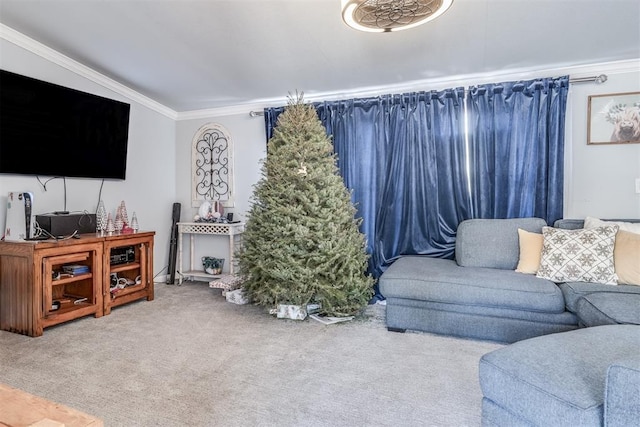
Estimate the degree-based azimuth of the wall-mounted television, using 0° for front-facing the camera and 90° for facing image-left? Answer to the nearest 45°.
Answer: approximately 315°

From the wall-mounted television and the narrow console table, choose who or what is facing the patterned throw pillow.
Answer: the wall-mounted television

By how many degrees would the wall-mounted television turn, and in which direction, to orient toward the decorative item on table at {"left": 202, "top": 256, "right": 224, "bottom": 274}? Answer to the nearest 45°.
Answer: approximately 45° to its left

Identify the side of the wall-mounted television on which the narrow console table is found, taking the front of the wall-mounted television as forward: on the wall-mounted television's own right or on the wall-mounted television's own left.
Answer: on the wall-mounted television's own left

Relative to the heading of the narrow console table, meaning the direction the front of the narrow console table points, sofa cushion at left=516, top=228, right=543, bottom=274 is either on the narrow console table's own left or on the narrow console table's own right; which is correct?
on the narrow console table's own left

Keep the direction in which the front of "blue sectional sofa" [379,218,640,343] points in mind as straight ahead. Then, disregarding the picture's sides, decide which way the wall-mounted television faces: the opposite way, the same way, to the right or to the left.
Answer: to the left

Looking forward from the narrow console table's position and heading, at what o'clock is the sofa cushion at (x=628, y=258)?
The sofa cushion is roughly at 9 o'clock from the narrow console table.

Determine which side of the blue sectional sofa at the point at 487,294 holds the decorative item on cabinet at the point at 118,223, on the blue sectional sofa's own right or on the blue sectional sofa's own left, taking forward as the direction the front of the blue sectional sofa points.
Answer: on the blue sectional sofa's own right

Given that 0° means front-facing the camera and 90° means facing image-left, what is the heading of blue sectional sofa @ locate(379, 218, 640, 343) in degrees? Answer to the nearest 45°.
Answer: approximately 0°

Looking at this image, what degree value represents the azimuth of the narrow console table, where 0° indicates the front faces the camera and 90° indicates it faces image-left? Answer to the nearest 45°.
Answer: approximately 45°

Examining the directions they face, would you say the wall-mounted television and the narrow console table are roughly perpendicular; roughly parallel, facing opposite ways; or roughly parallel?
roughly perpendicular
